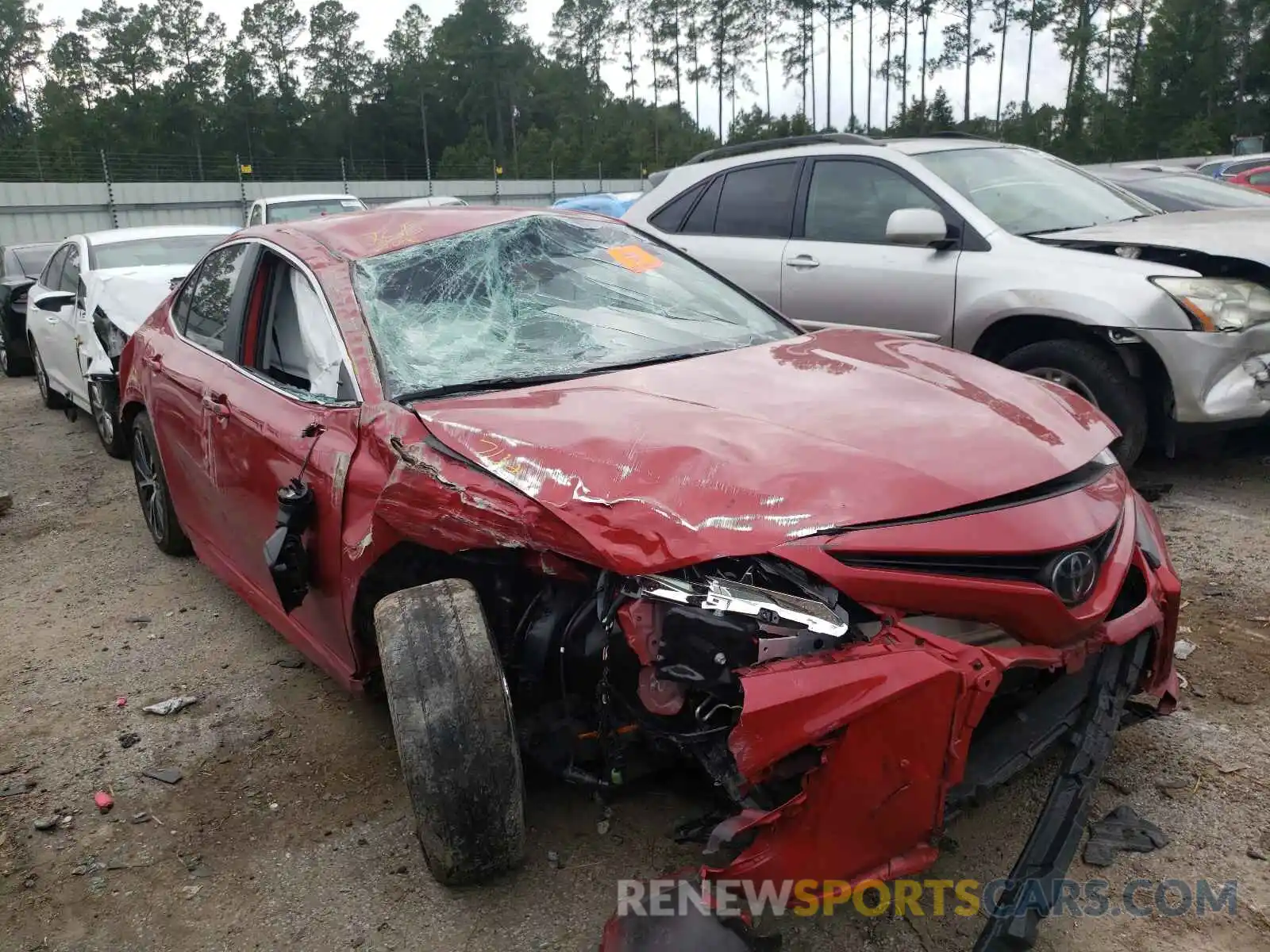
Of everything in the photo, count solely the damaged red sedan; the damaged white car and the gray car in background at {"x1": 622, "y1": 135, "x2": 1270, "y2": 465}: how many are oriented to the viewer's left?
0

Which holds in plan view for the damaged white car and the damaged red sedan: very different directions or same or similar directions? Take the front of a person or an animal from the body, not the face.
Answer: same or similar directions

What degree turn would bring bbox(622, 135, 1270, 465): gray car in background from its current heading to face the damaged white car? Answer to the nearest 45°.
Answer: approximately 135° to its right

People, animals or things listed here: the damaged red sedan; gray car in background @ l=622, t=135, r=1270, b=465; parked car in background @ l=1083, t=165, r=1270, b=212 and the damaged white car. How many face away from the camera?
0

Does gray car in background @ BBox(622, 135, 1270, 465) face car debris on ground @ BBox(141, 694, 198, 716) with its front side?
no

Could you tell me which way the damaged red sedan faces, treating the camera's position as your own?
facing the viewer and to the right of the viewer

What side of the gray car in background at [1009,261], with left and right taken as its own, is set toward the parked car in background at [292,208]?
back

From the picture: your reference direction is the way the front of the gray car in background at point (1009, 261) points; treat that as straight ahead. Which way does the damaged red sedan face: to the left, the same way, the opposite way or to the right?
the same way

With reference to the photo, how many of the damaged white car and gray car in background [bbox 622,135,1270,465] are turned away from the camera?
0

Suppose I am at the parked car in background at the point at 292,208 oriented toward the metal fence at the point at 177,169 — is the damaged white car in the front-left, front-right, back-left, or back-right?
back-left

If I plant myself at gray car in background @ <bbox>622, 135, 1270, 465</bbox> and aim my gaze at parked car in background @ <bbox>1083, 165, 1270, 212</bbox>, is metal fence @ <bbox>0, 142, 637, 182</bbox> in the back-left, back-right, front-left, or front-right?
front-left

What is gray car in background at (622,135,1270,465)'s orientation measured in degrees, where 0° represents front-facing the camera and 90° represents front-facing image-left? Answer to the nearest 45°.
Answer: approximately 315°

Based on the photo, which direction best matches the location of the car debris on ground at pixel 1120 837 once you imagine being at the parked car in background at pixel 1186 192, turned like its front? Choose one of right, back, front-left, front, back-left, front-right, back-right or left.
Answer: front-right

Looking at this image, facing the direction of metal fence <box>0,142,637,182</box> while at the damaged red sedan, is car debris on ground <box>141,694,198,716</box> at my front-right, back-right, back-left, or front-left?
back-left

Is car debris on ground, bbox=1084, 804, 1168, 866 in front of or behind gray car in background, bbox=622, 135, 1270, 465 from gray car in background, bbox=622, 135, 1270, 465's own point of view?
in front

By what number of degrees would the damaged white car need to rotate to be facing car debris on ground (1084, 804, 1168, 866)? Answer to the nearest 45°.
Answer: approximately 45° to its right
